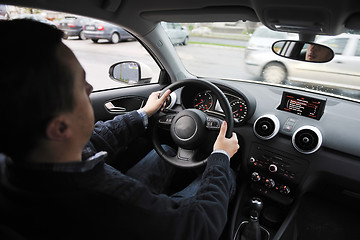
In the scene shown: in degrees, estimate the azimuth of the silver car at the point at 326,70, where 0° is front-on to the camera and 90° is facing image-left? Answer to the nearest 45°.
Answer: approximately 90°
